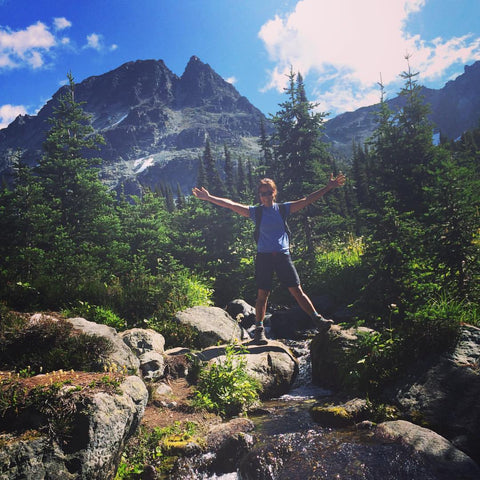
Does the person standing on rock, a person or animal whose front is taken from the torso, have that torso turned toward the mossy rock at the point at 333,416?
yes

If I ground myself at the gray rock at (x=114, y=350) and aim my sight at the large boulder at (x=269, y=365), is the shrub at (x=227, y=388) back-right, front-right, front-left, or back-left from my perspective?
front-right

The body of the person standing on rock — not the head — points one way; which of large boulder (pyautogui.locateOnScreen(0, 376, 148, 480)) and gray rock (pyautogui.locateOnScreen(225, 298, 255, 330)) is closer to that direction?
the large boulder

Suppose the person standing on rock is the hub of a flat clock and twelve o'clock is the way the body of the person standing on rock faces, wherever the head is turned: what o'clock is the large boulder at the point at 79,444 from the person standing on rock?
The large boulder is roughly at 1 o'clock from the person standing on rock.

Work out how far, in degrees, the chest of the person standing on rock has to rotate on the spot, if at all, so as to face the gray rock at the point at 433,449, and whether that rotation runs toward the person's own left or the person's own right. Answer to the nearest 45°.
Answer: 0° — they already face it

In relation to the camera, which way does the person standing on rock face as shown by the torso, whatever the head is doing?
toward the camera
